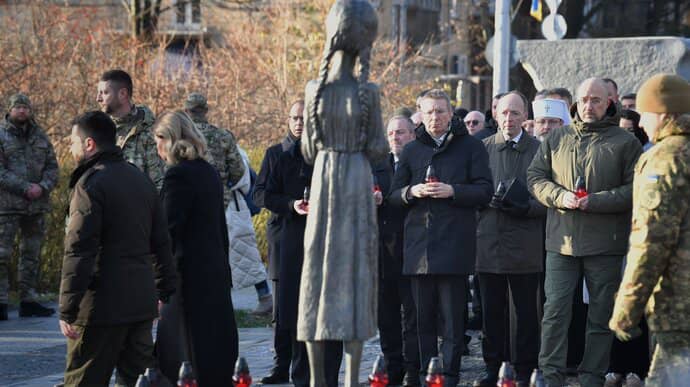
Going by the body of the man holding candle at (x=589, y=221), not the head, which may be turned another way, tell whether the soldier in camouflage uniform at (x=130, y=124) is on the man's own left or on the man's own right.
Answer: on the man's own right

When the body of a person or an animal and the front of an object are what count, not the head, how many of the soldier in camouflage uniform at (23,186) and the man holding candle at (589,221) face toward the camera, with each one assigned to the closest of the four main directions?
2

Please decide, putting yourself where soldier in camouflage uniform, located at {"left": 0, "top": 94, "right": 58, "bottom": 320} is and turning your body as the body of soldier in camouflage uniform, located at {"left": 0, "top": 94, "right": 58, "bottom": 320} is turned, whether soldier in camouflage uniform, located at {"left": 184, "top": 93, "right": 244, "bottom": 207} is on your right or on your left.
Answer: on your left

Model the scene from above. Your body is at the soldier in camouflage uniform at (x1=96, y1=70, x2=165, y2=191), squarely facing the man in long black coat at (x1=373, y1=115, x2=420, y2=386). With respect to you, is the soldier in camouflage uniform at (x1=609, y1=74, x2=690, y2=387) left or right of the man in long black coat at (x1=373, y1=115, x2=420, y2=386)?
right

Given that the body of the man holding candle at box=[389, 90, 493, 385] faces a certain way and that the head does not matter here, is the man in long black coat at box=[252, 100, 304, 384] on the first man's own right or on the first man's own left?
on the first man's own right

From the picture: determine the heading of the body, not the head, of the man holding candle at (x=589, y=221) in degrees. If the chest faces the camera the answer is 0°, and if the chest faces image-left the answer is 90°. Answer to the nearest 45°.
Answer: approximately 0°
